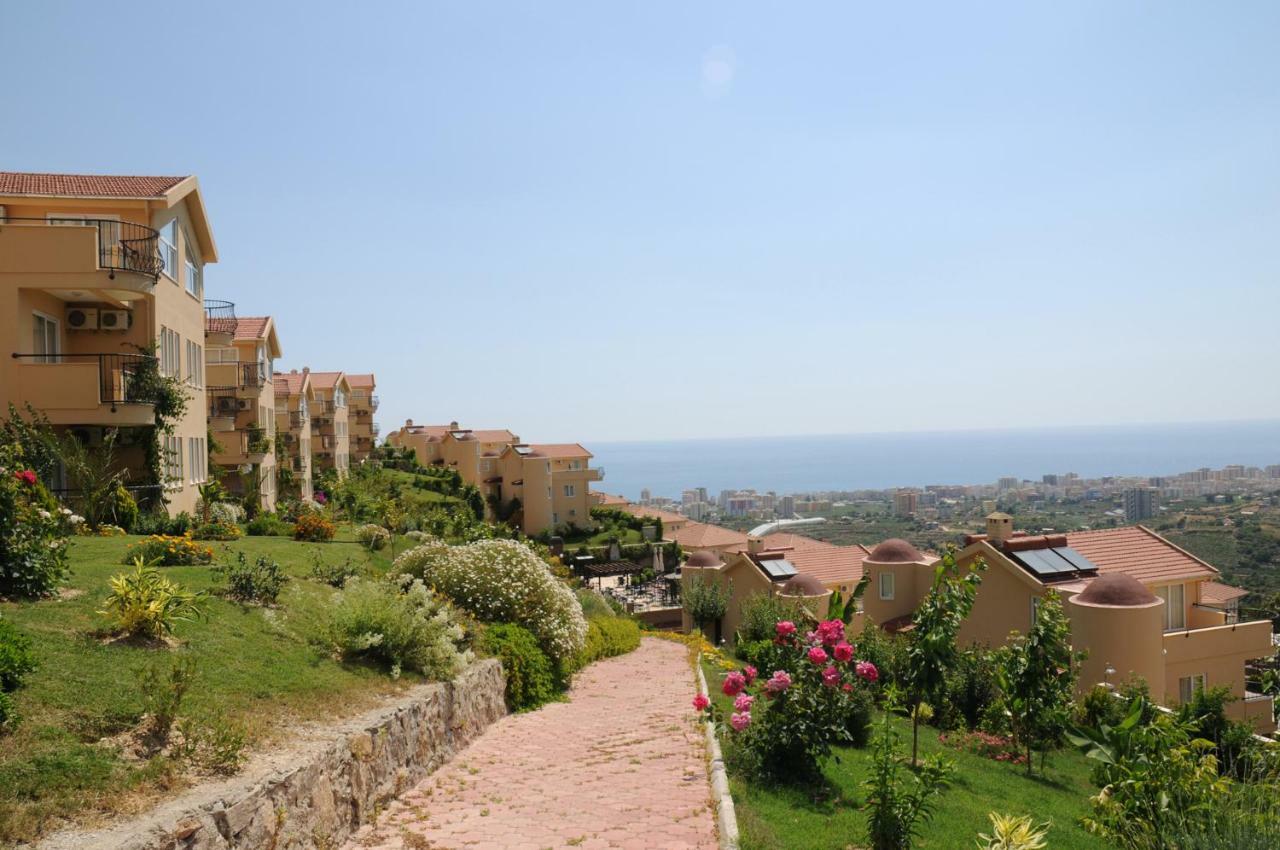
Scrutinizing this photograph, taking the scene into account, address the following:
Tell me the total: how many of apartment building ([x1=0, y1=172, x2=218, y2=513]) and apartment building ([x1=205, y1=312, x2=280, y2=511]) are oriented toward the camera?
2

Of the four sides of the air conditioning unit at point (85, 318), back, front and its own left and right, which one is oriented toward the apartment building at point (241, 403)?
back

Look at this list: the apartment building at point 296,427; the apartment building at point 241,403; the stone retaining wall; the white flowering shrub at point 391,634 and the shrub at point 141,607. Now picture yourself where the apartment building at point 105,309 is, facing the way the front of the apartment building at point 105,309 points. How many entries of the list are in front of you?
3

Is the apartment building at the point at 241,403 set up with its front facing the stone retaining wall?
yes

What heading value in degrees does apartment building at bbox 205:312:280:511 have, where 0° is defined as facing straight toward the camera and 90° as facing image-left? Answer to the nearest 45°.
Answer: approximately 0°
